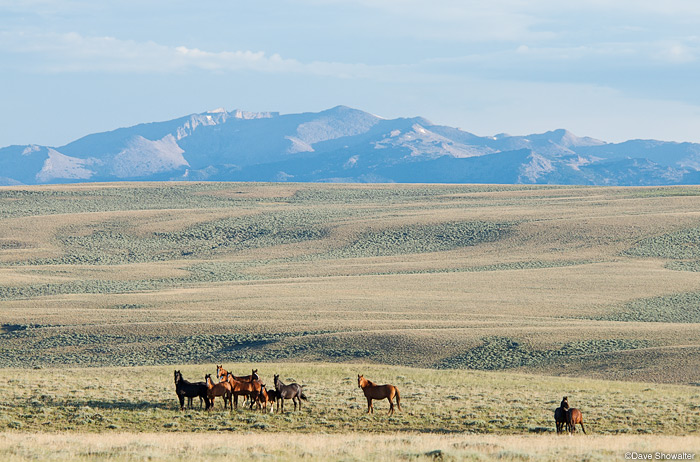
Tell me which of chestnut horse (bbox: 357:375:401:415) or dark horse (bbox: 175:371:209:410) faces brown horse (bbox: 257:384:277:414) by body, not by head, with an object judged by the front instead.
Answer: the chestnut horse

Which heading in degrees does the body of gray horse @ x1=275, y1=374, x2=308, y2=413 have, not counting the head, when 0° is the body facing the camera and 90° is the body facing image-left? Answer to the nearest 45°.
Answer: approximately 45°

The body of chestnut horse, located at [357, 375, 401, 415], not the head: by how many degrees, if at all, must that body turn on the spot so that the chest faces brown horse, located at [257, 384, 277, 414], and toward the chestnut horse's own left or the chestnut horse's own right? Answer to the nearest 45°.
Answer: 0° — it already faces it

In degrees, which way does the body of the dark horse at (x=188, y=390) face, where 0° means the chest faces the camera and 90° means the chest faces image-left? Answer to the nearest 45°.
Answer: approximately 90°

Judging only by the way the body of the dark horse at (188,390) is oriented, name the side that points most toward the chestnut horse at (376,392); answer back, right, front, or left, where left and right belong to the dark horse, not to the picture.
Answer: back

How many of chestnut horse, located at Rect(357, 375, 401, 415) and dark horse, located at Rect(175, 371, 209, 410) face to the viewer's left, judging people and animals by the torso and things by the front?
2

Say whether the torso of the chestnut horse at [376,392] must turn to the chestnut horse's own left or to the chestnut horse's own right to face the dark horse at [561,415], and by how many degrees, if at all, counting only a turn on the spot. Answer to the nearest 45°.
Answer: approximately 135° to the chestnut horse's own left

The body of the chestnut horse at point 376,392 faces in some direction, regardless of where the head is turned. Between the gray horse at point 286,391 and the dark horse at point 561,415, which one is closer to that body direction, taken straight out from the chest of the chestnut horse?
the gray horse

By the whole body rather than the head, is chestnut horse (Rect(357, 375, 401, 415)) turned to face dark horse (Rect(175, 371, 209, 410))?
yes

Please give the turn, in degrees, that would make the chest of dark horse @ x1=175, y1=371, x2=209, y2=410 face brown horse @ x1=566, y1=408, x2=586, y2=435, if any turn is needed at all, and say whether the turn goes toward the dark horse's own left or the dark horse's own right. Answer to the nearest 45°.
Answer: approximately 135° to the dark horse's own left

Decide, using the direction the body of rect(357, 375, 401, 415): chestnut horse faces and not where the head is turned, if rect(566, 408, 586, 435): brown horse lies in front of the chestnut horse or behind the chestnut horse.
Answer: behind

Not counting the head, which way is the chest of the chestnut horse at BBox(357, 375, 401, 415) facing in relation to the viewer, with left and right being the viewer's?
facing to the left of the viewer
